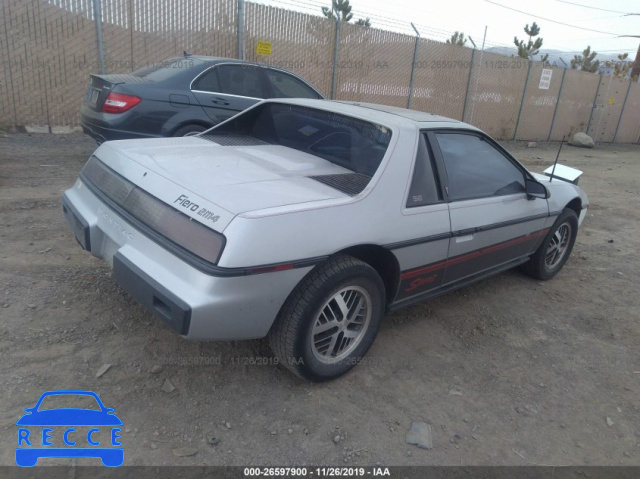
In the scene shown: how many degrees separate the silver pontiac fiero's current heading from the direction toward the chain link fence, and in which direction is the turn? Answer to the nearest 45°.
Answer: approximately 45° to its left

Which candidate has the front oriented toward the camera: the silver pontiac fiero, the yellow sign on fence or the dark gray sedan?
the yellow sign on fence

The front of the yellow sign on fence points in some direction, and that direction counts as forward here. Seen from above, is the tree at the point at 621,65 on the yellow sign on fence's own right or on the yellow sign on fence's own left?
on the yellow sign on fence's own left

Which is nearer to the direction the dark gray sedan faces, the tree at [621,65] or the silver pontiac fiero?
the tree

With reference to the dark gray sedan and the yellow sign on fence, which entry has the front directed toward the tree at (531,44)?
the dark gray sedan

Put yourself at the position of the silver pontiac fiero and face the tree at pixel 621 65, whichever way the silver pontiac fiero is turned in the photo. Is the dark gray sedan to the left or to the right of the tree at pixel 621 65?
left

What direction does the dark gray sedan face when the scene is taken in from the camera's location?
facing away from the viewer and to the right of the viewer

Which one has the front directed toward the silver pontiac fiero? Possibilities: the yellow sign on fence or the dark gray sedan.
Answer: the yellow sign on fence

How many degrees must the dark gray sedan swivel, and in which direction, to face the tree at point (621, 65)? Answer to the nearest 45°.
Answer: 0° — it already faces it

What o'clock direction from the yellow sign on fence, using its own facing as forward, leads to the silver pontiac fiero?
The silver pontiac fiero is roughly at 12 o'clock from the yellow sign on fence.

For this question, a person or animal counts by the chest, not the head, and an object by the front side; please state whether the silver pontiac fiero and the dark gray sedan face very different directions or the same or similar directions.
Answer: same or similar directions

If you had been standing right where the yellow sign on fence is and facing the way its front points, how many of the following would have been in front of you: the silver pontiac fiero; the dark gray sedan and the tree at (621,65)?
2

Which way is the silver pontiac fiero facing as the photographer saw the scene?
facing away from the viewer and to the right of the viewer

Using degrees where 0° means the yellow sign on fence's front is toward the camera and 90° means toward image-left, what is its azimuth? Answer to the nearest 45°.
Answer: approximately 0°

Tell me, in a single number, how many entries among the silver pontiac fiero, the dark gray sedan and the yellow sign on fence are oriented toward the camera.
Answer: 1

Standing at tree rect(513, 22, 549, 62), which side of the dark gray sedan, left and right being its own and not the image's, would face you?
front

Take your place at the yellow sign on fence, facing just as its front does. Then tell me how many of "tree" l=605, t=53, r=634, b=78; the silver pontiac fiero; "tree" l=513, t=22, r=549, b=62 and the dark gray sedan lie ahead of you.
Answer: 2
